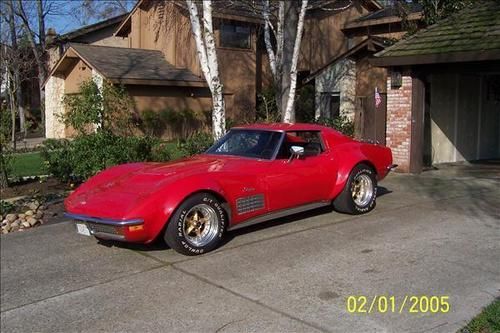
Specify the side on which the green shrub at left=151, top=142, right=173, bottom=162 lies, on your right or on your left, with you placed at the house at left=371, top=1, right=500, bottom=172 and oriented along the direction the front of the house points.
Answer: on your right

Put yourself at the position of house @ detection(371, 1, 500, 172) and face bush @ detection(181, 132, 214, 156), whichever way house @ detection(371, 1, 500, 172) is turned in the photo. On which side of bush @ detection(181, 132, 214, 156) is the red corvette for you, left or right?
left

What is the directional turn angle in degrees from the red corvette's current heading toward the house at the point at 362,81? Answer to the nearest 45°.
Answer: approximately 135° to its right

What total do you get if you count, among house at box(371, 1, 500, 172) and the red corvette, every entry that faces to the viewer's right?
0

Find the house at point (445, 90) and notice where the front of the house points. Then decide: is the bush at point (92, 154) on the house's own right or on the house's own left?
on the house's own right

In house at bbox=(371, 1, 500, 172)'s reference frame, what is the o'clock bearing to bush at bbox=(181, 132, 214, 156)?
The bush is roughly at 2 o'clock from the house.

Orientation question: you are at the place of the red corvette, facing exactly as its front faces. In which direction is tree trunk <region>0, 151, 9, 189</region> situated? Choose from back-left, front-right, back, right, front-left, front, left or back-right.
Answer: right

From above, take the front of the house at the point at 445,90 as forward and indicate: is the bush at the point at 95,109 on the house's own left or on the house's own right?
on the house's own right

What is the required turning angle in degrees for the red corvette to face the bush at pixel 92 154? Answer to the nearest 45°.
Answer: approximately 90° to its right

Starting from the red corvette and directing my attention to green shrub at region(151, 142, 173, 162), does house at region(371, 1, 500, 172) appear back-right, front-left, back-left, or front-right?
front-right

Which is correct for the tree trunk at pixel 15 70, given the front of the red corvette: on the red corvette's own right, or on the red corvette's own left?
on the red corvette's own right
